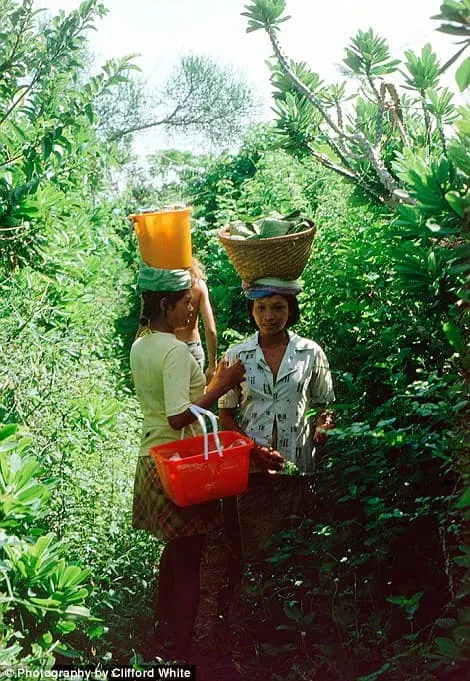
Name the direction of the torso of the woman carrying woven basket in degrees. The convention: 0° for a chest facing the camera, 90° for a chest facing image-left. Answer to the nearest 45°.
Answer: approximately 0°

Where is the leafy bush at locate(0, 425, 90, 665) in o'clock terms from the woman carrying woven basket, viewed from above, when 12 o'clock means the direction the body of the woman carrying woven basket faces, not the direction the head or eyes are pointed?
The leafy bush is roughly at 1 o'clock from the woman carrying woven basket.

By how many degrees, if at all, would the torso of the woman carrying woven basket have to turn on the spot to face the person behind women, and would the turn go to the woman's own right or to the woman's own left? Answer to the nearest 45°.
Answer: approximately 180°
